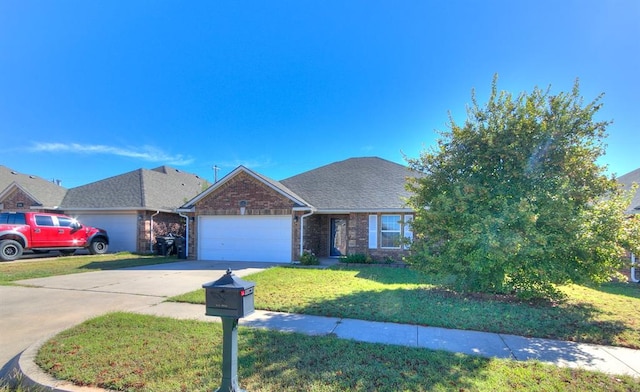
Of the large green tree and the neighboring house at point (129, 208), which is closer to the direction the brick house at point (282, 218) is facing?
the large green tree

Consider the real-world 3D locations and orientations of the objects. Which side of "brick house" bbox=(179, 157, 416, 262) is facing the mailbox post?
front

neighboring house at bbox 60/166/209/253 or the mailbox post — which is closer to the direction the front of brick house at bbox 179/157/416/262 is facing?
the mailbox post

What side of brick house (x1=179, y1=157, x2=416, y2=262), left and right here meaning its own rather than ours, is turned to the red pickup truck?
right

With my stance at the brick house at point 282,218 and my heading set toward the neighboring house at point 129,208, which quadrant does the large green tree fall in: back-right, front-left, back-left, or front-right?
back-left

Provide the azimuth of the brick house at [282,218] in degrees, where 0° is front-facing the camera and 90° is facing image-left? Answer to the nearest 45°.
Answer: approximately 0°

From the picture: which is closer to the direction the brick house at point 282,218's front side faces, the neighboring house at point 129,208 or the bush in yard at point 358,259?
the bush in yard
